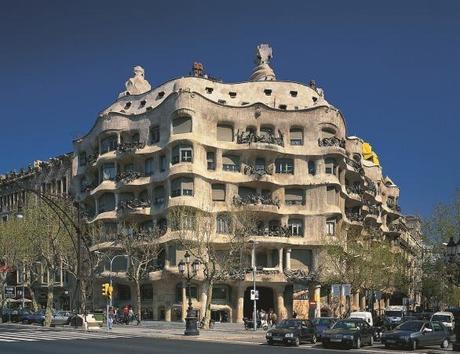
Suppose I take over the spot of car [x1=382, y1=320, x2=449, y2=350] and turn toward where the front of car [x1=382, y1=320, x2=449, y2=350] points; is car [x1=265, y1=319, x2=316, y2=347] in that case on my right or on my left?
on my right

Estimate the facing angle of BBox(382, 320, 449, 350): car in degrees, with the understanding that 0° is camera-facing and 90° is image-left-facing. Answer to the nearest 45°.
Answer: approximately 45°

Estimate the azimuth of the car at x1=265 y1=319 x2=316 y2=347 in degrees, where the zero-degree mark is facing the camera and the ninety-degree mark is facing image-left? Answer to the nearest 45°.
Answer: approximately 45°

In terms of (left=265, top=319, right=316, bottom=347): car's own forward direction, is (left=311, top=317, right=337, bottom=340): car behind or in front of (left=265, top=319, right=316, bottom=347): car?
behind

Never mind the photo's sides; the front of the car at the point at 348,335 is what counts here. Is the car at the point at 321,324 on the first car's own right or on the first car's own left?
on the first car's own right

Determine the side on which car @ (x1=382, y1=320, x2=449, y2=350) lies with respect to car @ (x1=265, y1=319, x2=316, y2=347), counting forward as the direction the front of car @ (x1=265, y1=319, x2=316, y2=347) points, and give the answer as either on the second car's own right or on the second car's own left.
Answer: on the second car's own left
